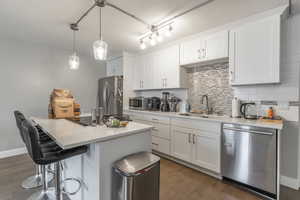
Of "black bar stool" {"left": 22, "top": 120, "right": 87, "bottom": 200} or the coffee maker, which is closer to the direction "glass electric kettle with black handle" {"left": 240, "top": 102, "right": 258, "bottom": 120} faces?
the black bar stool

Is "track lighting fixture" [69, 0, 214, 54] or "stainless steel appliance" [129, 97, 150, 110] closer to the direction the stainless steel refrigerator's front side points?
the track lighting fixture

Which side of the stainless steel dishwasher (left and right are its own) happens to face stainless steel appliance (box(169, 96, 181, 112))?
right

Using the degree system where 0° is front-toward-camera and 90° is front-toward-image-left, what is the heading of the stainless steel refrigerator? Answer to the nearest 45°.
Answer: approximately 45°

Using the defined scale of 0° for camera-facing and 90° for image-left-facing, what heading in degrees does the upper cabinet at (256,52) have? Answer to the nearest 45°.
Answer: approximately 45°
